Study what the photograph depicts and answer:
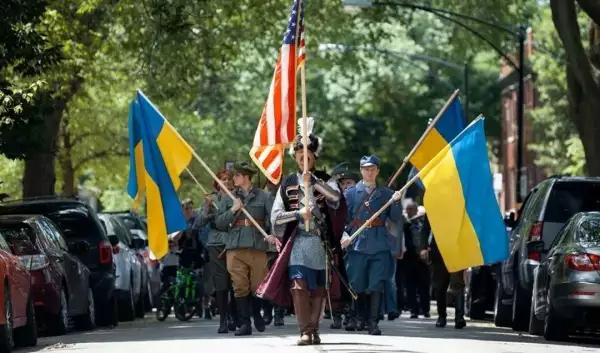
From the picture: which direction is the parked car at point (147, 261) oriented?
away from the camera

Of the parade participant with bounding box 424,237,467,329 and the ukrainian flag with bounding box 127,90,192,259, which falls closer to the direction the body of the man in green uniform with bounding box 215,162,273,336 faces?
the ukrainian flag

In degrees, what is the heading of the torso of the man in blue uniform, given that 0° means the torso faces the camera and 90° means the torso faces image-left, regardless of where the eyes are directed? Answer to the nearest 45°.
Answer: approximately 0°

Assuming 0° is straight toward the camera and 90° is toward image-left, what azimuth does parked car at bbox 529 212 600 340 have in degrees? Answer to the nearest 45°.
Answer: approximately 180°
